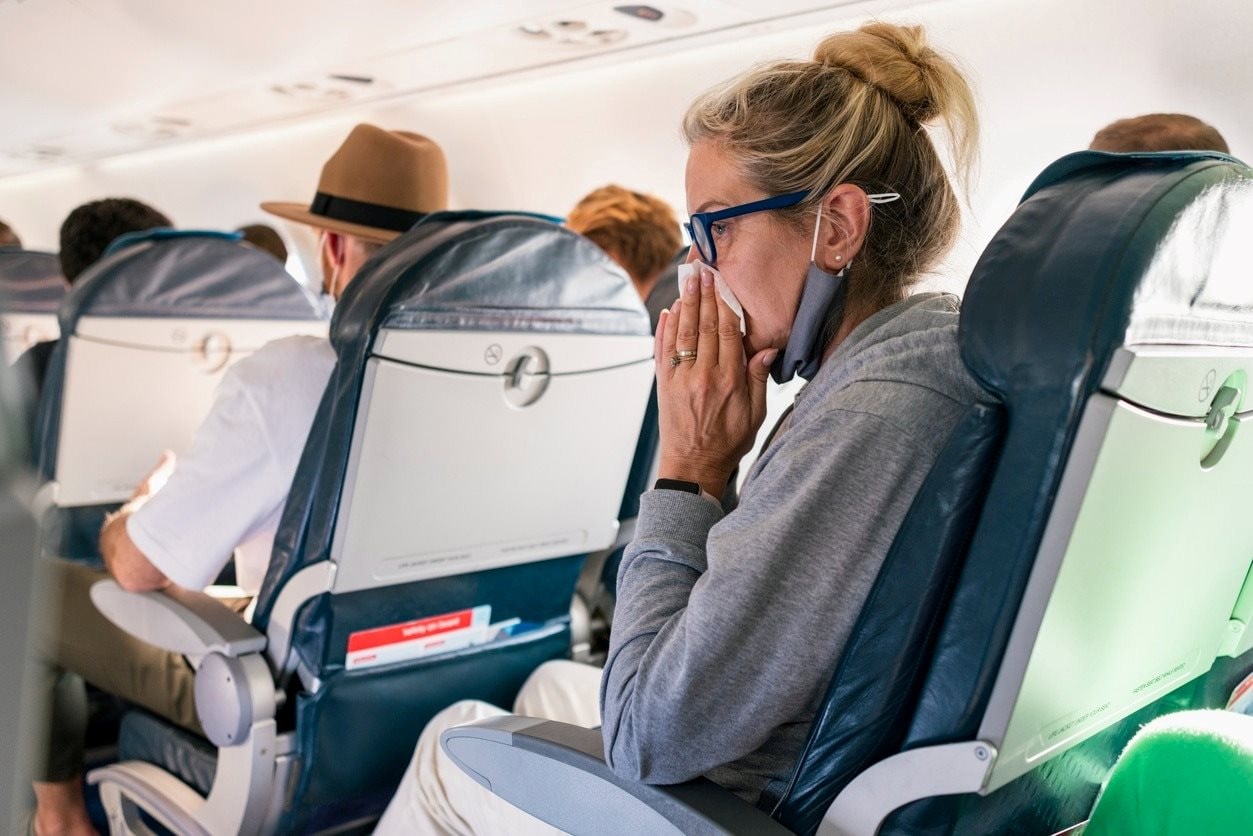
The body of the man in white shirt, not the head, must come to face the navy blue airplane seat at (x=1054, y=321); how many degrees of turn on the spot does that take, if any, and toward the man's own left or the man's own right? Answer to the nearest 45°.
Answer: approximately 180°

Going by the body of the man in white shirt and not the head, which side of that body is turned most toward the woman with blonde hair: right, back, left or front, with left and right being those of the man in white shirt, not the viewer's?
back

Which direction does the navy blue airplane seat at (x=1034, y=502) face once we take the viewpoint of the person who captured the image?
facing away from the viewer and to the left of the viewer

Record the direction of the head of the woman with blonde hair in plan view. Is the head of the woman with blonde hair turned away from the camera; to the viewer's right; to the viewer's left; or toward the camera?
to the viewer's left

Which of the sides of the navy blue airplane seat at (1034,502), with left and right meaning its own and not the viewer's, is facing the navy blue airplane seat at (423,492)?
front

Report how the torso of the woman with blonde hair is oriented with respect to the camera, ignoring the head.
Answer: to the viewer's left

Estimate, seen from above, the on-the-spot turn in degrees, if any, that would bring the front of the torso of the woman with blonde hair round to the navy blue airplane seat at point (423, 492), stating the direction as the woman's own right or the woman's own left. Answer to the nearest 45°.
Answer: approximately 45° to the woman's own right

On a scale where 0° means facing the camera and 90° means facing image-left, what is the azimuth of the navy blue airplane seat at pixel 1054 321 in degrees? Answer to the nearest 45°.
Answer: approximately 135°

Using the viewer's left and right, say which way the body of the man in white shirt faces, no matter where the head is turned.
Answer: facing away from the viewer and to the left of the viewer
